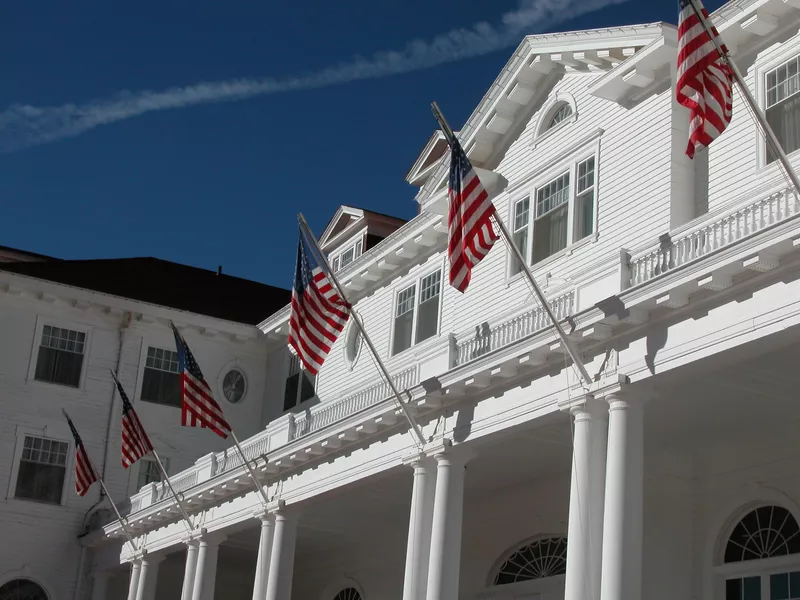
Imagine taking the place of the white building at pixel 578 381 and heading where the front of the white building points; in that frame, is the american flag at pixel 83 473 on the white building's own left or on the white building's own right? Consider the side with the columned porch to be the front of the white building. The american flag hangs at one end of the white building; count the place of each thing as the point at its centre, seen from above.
on the white building's own right

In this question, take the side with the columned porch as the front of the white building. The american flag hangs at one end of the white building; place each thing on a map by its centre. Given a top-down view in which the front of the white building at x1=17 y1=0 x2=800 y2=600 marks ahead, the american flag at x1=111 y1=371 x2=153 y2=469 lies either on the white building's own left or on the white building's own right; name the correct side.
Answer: on the white building's own right
